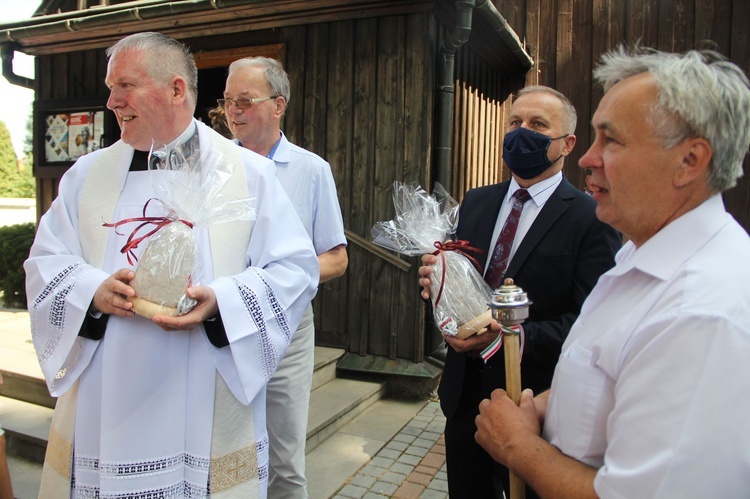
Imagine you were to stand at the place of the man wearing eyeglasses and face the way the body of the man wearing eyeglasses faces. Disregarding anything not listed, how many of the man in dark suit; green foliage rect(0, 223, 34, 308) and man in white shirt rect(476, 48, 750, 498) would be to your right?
1

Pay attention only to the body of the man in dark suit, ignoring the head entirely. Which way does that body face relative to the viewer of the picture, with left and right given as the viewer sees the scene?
facing the viewer and to the left of the viewer

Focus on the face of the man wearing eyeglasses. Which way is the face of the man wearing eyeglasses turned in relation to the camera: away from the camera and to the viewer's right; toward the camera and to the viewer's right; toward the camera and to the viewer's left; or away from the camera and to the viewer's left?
toward the camera and to the viewer's left

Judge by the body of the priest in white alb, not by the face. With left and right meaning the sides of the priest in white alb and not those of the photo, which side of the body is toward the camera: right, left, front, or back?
front

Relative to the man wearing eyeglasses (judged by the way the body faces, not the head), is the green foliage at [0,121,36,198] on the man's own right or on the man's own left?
on the man's own right

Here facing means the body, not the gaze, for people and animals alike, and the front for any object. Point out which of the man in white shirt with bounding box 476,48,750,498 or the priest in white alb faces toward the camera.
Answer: the priest in white alb

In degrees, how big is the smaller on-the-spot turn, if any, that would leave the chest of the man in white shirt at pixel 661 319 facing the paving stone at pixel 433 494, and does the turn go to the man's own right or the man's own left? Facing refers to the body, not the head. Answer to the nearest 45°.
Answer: approximately 45° to the man's own right

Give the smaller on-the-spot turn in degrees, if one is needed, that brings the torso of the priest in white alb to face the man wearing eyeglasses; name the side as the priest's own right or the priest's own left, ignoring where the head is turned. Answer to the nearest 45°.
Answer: approximately 135° to the priest's own left

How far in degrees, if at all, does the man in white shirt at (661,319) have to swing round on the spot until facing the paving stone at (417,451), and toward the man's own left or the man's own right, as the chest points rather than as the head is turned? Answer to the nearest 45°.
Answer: approximately 45° to the man's own right

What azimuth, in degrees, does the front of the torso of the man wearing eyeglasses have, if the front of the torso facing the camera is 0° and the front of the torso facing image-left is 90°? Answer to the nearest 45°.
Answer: approximately 45°

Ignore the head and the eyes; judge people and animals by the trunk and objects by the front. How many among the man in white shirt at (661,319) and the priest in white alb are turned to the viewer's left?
1

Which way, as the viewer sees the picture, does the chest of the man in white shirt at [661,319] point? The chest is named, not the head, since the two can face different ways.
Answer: to the viewer's left

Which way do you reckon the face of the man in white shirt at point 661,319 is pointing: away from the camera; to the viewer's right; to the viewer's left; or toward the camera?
to the viewer's left

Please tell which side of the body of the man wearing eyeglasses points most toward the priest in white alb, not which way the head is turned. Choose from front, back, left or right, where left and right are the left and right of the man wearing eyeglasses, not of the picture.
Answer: front

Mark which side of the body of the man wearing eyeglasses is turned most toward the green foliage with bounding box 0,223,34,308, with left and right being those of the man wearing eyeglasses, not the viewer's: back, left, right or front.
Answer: right
